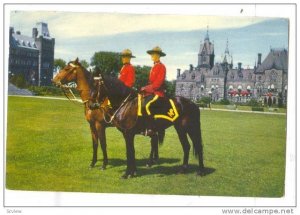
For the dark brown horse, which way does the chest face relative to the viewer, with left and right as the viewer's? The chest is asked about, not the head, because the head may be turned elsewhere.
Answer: facing to the left of the viewer

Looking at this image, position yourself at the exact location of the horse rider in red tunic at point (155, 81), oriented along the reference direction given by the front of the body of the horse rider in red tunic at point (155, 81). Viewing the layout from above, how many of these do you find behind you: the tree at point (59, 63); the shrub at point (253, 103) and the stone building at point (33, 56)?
1

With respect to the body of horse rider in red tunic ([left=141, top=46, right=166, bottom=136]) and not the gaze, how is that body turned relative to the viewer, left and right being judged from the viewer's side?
facing to the left of the viewer

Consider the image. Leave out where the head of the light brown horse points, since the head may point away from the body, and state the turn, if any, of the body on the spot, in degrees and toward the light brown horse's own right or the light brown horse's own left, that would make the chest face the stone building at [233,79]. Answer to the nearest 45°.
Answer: approximately 180°

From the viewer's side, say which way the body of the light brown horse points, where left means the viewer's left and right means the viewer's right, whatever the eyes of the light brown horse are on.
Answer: facing to the left of the viewer
